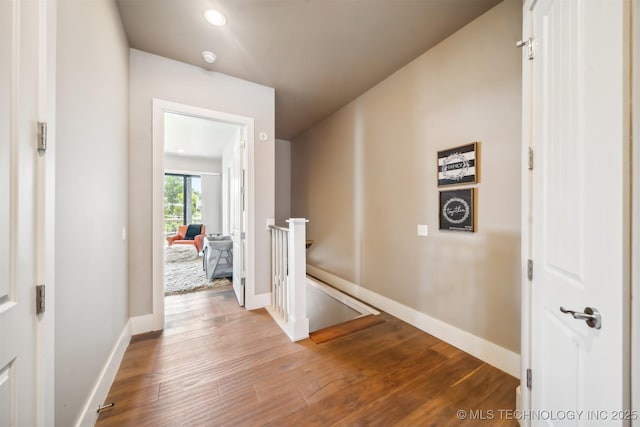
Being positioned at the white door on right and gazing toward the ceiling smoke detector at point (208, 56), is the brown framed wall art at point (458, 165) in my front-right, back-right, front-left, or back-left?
front-right

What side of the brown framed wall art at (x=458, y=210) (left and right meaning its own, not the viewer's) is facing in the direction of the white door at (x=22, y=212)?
front

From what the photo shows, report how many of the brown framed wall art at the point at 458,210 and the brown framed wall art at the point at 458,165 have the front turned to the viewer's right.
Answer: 0

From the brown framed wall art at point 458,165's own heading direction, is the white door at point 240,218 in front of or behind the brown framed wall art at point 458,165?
in front

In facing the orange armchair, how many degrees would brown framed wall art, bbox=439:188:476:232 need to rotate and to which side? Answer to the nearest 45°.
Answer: approximately 45° to its right

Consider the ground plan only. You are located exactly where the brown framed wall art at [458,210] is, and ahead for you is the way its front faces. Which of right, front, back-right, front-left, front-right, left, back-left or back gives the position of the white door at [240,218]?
front-right

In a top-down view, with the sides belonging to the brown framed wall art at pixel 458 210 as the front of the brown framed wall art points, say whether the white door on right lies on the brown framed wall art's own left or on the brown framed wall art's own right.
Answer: on the brown framed wall art's own left

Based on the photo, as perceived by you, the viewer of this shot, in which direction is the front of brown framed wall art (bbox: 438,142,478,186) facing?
facing the viewer and to the left of the viewer

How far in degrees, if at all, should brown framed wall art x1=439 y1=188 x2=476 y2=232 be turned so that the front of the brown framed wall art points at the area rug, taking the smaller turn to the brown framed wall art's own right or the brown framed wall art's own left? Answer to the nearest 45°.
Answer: approximately 45° to the brown framed wall art's own right

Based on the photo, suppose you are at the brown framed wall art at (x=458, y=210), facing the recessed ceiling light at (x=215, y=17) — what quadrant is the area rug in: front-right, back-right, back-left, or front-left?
front-right

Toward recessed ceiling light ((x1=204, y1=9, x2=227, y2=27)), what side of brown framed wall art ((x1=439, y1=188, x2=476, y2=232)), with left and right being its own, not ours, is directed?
front

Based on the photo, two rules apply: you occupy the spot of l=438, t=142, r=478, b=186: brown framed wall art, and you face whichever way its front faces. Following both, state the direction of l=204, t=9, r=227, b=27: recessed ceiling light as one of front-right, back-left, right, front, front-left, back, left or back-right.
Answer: front

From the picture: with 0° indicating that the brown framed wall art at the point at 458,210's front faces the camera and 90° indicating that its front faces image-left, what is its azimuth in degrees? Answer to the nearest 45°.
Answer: approximately 45°
